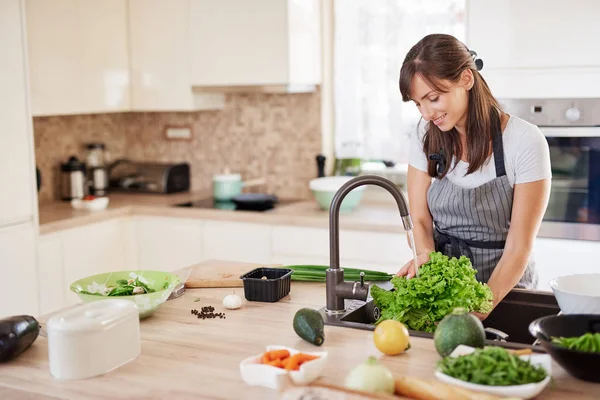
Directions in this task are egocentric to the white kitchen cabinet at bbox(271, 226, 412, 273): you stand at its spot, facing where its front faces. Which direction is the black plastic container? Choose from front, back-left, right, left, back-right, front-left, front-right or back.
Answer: front

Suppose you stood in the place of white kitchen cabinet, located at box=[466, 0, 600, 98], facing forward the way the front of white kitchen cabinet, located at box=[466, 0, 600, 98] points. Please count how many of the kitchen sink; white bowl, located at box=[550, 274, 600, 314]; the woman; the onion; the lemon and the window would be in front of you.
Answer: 5

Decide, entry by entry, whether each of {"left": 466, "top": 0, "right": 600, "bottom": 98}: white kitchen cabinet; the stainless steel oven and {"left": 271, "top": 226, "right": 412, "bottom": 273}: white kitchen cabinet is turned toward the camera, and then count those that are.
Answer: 3

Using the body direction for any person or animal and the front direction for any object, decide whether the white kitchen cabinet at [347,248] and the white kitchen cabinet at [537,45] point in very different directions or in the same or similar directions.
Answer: same or similar directions

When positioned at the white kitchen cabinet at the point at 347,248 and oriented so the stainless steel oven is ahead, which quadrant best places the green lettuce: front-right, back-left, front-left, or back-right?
front-right

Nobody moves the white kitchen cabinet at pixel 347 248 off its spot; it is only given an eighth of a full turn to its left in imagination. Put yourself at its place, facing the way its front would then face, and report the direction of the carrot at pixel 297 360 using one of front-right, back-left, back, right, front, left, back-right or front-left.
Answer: front-right

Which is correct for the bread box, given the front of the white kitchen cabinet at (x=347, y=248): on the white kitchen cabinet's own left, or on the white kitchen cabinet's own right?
on the white kitchen cabinet's own right

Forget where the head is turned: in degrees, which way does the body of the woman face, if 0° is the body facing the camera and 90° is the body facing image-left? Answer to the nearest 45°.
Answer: approximately 45°

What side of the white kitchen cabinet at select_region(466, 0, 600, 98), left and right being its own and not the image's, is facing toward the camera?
front

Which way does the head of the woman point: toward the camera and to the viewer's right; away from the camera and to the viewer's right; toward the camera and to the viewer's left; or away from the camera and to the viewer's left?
toward the camera and to the viewer's left

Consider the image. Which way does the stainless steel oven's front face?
toward the camera

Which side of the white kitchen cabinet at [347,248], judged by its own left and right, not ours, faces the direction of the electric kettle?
right

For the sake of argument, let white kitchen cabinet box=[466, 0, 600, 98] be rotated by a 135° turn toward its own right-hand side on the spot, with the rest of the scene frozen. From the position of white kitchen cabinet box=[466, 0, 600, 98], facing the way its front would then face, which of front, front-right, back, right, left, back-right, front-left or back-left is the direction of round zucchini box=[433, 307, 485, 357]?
back-left

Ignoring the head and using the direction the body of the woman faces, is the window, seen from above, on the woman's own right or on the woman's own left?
on the woman's own right

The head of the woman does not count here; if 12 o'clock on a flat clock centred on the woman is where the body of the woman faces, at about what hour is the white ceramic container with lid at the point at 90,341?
The white ceramic container with lid is roughly at 12 o'clock from the woman.

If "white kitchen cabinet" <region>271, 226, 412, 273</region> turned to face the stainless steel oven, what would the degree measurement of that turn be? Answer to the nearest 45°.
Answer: approximately 90° to its left

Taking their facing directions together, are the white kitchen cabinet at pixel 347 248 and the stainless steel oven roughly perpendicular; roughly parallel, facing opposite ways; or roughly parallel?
roughly parallel

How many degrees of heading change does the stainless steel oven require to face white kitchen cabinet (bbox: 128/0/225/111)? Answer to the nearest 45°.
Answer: approximately 90° to its right
